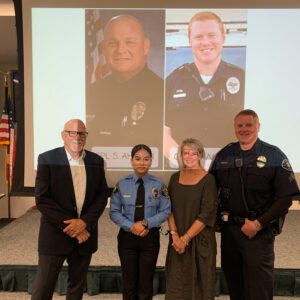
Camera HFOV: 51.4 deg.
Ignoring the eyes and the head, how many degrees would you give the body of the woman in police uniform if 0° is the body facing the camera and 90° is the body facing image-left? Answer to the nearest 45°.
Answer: approximately 0°

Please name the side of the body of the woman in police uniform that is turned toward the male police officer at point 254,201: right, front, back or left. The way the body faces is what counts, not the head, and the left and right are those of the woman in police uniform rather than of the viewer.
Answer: left
